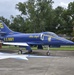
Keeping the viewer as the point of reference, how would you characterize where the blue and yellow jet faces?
facing to the right of the viewer
